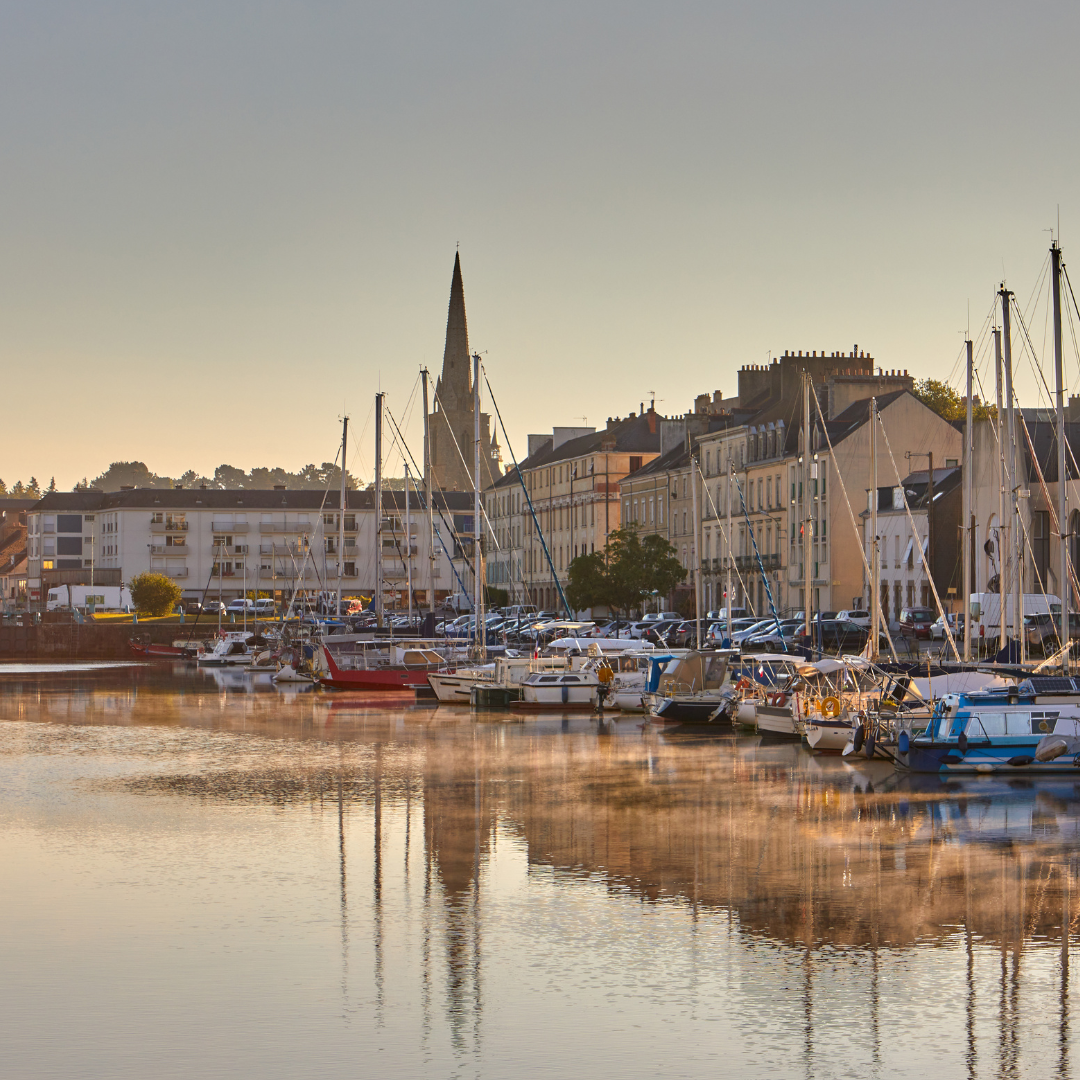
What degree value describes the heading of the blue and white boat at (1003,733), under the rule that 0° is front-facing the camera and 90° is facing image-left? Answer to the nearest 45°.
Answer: approximately 90°
